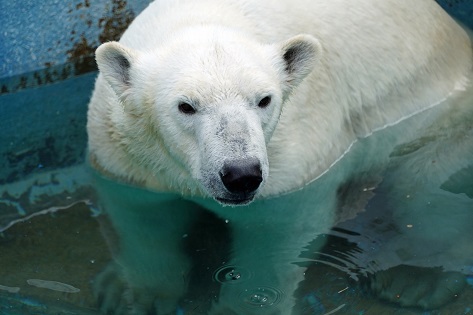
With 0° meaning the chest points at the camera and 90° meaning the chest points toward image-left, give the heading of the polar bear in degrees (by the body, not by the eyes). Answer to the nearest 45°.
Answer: approximately 45°
